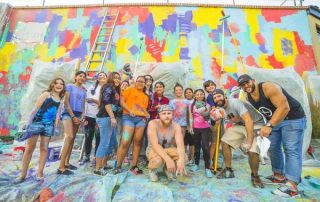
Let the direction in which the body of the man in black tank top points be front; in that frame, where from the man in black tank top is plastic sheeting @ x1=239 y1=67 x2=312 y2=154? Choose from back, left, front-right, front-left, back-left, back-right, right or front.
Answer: back-right

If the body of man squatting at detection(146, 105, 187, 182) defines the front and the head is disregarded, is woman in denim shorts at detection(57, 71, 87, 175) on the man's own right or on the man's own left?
on the man's own right

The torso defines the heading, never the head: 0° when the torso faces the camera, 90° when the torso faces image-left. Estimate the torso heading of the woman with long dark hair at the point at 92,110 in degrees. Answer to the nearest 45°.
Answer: approximately 315°

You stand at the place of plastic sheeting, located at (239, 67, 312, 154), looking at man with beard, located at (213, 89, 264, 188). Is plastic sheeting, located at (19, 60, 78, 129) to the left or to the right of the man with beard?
right
